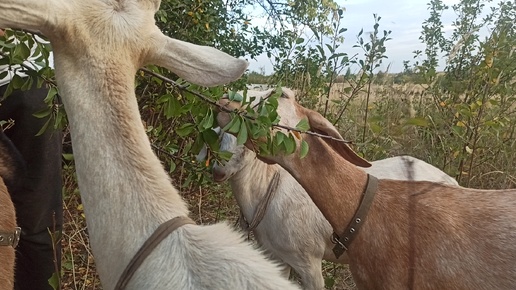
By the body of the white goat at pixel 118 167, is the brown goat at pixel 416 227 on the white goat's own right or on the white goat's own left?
on the white goat's own right

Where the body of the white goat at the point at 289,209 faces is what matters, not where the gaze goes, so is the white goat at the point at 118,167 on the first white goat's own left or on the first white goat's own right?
on the first white goat's own left

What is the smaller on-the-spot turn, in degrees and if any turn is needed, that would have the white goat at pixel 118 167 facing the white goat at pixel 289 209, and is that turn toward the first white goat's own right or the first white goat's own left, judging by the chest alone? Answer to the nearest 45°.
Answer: approximately 90° to the first white goat's own right

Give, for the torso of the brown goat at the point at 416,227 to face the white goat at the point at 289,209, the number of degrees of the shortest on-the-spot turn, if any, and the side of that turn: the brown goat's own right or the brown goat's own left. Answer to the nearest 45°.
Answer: approximately 45° to the brown goat's own right

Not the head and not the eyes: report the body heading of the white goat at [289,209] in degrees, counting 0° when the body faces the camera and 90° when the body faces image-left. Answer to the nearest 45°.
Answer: approximately 90°

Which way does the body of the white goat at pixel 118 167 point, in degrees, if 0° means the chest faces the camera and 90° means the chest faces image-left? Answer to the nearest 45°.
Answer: approximately 135°

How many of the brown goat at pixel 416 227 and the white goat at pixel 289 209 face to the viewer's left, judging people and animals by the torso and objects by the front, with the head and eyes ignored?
2

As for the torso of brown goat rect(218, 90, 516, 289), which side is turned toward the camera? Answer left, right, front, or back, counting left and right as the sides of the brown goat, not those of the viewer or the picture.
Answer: left
